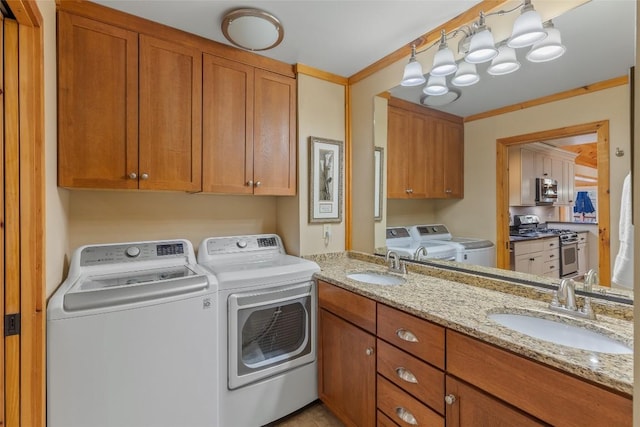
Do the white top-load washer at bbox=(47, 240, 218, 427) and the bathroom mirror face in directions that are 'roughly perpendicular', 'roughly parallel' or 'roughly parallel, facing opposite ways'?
roughly perpendicular

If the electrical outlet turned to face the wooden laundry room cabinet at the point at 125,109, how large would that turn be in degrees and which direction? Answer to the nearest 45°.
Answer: approximately 45° to its right

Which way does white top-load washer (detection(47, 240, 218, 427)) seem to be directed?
toward the camera

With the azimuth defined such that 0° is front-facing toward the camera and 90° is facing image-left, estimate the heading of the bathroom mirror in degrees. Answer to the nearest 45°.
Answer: approximately 45°

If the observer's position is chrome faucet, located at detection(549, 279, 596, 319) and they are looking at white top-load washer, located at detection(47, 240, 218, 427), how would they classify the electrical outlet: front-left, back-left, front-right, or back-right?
front-right

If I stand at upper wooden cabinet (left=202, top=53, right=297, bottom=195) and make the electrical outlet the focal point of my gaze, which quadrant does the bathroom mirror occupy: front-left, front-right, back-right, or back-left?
front-right

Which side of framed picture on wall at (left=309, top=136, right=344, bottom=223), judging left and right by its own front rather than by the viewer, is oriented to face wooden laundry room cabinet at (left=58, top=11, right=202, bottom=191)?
right

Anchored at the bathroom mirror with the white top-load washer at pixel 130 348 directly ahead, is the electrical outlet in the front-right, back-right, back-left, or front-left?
front-right

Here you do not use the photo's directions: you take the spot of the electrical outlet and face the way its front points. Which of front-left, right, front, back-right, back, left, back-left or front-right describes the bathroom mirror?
front-left

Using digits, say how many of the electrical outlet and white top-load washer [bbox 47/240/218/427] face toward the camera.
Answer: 2

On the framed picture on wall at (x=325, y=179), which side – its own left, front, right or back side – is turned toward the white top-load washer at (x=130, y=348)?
right

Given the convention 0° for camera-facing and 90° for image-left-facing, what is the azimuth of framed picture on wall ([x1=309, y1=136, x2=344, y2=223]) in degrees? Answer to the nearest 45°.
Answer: approximately 315°

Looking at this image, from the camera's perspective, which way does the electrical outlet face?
toward the camera

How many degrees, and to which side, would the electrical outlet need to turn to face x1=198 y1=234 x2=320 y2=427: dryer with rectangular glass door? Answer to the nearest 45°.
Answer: approximately 45° to its right

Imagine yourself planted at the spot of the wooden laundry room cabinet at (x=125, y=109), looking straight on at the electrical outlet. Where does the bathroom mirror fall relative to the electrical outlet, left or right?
right
